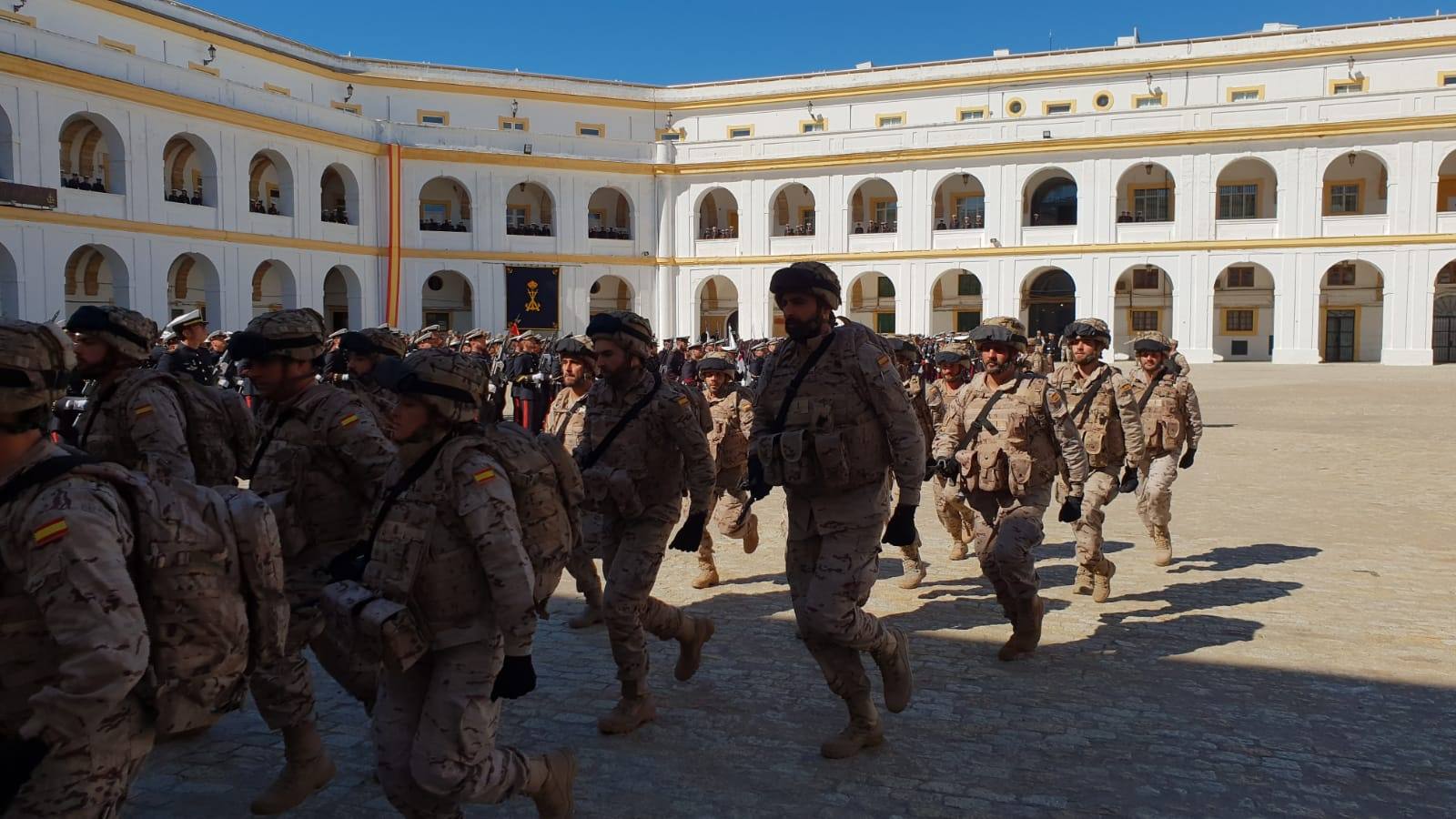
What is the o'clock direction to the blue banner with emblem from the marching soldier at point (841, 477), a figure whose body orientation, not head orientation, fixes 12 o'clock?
The blue banner with emblem is roughly at 4 o'clock from the marching soldier.

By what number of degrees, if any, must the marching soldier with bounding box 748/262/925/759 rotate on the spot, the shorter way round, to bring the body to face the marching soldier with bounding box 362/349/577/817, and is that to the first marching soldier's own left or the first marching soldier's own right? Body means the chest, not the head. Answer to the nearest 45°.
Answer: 0° — they already face them

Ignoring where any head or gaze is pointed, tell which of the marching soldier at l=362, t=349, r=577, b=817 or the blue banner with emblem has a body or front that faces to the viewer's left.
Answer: the marching soldier

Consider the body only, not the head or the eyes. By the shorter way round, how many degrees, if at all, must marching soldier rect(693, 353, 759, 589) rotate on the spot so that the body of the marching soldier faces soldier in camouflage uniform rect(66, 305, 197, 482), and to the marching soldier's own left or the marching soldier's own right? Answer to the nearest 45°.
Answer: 0° — they already face them

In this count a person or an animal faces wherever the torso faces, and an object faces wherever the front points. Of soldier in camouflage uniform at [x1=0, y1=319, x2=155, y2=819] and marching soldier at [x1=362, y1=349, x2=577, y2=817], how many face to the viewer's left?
2

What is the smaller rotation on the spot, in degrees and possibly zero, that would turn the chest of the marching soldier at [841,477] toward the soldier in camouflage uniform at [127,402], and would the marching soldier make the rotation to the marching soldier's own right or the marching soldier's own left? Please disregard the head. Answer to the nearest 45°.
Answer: approximately 45° to the marching soldier's own right

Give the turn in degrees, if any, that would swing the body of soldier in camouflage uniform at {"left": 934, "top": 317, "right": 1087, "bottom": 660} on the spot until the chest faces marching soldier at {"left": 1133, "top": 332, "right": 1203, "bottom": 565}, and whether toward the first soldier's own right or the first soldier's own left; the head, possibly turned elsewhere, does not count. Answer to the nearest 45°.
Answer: approximately 180°

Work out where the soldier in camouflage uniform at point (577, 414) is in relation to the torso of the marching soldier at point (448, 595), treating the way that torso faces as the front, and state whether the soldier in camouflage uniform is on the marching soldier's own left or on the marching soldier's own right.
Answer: on the marching soldier's own right

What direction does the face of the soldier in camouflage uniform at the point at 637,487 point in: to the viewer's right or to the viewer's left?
to the viewer's left

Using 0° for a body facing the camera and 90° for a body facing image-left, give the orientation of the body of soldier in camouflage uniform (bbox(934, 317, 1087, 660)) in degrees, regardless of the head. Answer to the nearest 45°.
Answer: approximately 45°

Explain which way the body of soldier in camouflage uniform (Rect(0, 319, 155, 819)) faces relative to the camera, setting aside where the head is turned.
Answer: to the viewer's left

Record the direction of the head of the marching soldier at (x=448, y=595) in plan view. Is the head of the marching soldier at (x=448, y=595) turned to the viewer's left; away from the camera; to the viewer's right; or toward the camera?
to the viewer's left

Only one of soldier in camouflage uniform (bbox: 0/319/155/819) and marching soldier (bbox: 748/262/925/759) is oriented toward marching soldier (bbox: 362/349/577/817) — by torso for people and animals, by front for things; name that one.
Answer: marching soldier (bbox: 748/262/925/759)

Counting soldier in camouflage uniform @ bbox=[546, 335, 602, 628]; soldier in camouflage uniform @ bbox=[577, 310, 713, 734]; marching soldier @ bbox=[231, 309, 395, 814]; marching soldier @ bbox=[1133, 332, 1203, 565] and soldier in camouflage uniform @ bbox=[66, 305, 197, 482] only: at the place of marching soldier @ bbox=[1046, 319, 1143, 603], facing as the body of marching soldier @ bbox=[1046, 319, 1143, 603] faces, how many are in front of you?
4

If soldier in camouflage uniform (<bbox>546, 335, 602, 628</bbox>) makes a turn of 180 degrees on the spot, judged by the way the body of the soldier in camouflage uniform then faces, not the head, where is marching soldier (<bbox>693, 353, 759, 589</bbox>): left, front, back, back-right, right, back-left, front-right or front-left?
front

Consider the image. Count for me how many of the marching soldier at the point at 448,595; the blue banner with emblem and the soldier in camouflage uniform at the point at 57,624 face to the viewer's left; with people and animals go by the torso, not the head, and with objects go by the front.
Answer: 2

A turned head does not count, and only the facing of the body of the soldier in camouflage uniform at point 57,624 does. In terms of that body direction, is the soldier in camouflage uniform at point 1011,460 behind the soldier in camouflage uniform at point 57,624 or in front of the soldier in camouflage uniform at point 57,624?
behind
